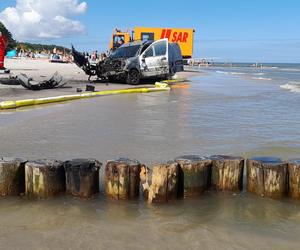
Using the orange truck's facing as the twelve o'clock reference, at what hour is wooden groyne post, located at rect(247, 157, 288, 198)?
The wooden groyne post is roughly at 9 o'clock from the orange truck.

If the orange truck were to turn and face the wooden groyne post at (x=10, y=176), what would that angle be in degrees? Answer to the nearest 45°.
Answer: approximately 90° to its left

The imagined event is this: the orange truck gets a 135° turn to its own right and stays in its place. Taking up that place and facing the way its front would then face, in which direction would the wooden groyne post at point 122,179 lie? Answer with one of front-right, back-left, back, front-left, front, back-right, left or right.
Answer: back-right

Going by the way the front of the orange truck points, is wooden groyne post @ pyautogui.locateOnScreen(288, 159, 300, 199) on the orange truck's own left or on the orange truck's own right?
on the orange truck's own left

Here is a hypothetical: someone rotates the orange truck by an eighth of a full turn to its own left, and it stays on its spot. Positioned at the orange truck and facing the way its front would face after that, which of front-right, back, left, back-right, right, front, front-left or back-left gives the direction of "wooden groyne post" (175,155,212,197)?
front-left

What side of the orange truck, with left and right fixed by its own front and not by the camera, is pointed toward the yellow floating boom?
left

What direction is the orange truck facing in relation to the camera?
to the viewer's left

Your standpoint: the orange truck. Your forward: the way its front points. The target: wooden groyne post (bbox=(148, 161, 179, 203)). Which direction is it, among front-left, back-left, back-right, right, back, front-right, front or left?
left

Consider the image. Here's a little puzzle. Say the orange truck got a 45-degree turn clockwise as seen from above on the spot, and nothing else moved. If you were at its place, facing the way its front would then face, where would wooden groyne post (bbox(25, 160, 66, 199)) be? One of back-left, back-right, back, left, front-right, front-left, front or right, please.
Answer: back-left

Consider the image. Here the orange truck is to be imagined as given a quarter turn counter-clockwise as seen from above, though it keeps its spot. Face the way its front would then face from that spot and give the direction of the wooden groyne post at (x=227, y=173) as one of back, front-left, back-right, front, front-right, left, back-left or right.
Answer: front

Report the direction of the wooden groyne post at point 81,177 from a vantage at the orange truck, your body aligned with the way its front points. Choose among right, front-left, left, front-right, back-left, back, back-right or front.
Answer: left
